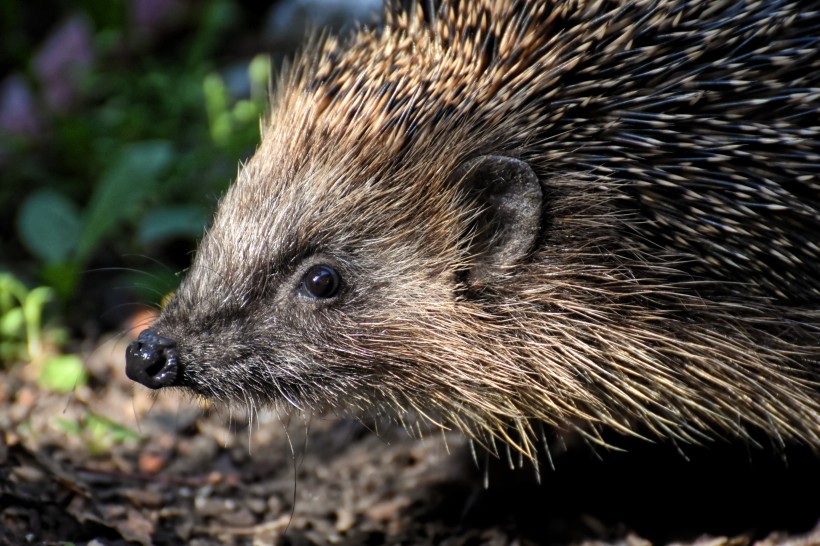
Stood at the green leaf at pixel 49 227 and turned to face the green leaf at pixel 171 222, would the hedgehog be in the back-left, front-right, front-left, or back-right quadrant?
front-right

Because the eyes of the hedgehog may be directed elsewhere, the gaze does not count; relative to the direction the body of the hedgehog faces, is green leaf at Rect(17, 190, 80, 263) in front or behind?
in front

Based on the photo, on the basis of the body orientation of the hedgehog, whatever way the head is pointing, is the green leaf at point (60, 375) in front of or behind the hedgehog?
in front

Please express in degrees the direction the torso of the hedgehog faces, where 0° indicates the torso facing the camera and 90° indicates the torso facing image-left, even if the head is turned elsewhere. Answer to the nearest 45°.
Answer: approximately 90°
